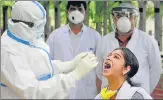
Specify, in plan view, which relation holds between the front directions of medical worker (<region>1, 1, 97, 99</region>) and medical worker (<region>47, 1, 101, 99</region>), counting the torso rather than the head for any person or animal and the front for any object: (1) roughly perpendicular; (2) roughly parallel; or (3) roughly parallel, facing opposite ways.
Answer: roughly perpendicular

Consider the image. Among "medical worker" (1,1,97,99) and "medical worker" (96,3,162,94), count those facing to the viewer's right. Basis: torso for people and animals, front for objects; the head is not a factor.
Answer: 1

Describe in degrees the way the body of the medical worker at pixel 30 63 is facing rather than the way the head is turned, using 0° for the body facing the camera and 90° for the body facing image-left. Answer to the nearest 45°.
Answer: approximately 270°

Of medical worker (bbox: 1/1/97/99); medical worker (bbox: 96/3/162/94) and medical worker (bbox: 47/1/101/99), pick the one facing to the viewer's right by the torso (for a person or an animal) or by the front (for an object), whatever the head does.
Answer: medical worker (bbox: 1/1/97/99)

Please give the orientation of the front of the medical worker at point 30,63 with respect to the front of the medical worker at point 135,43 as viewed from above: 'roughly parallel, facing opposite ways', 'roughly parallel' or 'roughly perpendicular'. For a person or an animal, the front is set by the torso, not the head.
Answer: roughly perpendicular

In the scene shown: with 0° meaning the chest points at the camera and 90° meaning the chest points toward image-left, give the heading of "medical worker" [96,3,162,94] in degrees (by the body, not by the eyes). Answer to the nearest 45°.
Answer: approximately 0°

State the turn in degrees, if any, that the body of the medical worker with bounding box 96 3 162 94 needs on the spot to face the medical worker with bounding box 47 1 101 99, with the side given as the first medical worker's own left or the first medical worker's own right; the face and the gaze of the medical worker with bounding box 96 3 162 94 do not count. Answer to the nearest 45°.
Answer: approximately 135° to the first medical worker's own right

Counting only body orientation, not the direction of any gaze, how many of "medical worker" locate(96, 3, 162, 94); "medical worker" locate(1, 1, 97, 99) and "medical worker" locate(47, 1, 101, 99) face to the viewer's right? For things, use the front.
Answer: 1
